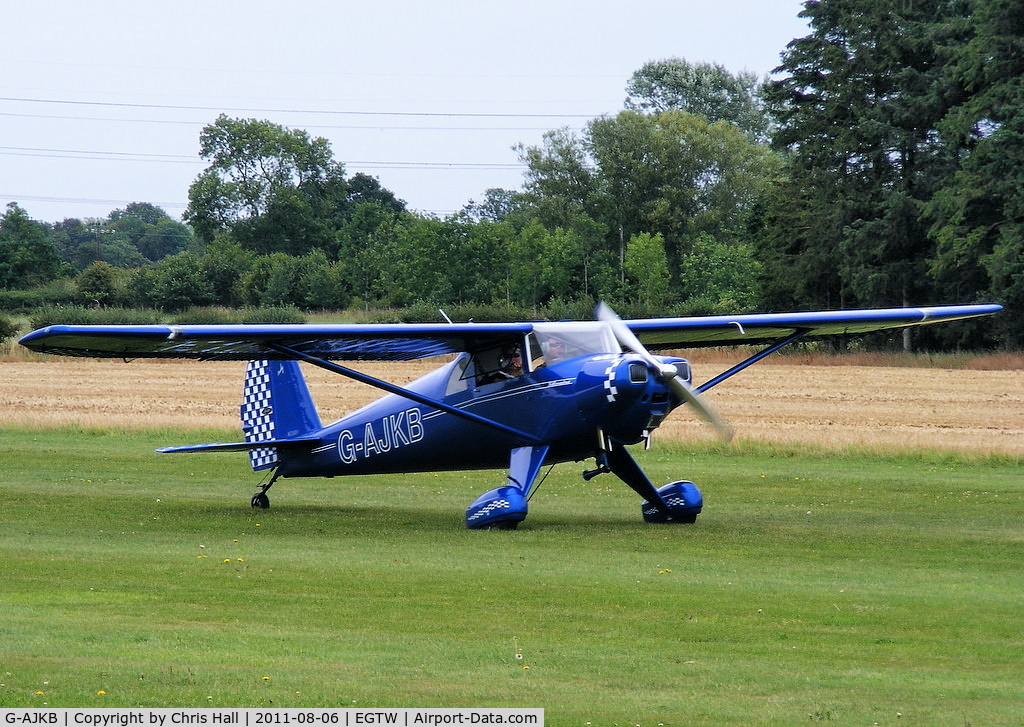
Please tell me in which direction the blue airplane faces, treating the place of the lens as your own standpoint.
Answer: facing the viewer and to the right of the viewer
